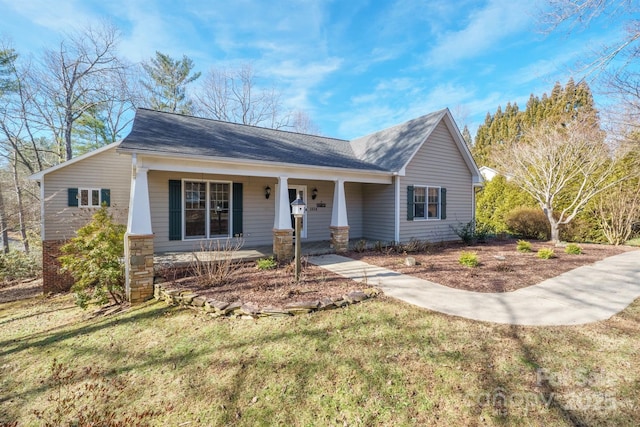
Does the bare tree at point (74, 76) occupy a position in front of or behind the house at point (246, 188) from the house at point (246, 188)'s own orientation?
behind

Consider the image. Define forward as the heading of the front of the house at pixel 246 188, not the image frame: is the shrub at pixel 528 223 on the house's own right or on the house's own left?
on the house's own left

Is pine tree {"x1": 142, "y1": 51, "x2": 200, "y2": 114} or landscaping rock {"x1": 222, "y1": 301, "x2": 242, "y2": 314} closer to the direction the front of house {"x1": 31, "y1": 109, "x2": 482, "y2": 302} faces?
the landscaping rock

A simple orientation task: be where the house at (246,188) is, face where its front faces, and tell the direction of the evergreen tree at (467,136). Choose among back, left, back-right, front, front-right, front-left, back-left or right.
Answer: left

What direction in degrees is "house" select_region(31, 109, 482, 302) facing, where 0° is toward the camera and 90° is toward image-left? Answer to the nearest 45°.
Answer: approximately 315°

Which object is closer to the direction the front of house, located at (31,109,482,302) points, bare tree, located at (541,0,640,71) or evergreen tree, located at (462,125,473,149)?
the bare tree

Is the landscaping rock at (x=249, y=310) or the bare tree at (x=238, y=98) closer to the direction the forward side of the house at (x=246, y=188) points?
the landscaping rock

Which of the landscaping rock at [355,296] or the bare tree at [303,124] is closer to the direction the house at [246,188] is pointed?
the landscaping rock

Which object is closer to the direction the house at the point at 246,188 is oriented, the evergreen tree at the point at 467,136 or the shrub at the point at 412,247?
the shrub

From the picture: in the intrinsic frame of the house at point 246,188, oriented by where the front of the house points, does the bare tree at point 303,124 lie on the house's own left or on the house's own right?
on the house's own left

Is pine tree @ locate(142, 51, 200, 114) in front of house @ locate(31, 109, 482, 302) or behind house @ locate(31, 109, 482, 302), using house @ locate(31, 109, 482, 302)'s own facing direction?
behind

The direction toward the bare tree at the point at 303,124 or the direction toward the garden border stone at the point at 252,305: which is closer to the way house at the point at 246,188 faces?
the garden border stone
